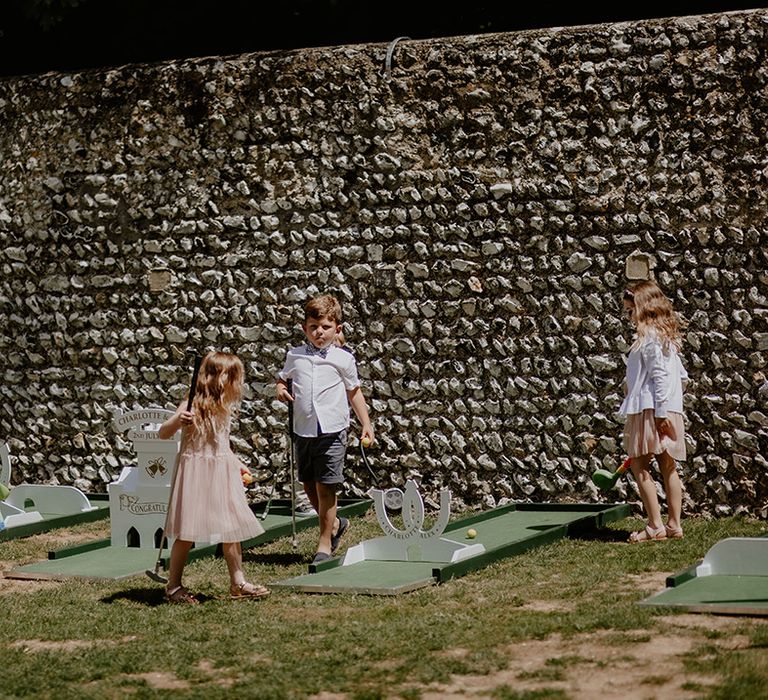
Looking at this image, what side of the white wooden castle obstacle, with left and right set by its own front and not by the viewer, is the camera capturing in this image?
front

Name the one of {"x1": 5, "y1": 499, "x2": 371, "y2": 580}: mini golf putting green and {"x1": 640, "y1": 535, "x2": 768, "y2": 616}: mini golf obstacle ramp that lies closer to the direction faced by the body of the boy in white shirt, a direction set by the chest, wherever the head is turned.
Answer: the mini golf obstacle ramp

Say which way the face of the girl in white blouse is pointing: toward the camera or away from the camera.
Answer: away from the camera

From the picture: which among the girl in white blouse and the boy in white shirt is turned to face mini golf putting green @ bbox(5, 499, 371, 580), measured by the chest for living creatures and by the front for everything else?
the girl in white blouse

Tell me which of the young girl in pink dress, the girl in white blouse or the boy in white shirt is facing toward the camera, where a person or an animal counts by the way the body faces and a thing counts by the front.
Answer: the boy in white shirt

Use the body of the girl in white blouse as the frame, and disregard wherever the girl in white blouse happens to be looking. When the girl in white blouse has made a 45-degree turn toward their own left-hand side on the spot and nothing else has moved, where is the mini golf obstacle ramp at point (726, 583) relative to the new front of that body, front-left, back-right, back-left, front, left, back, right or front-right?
front-left

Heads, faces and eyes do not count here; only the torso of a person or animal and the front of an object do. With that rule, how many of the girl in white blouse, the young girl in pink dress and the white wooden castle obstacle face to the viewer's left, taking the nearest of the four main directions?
1

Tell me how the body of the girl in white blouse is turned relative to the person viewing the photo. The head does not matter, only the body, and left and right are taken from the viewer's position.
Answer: facing to the left of the viewer

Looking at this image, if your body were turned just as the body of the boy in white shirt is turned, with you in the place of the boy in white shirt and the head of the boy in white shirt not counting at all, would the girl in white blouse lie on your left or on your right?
on your left

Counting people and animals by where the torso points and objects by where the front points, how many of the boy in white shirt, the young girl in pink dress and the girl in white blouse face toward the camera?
1
